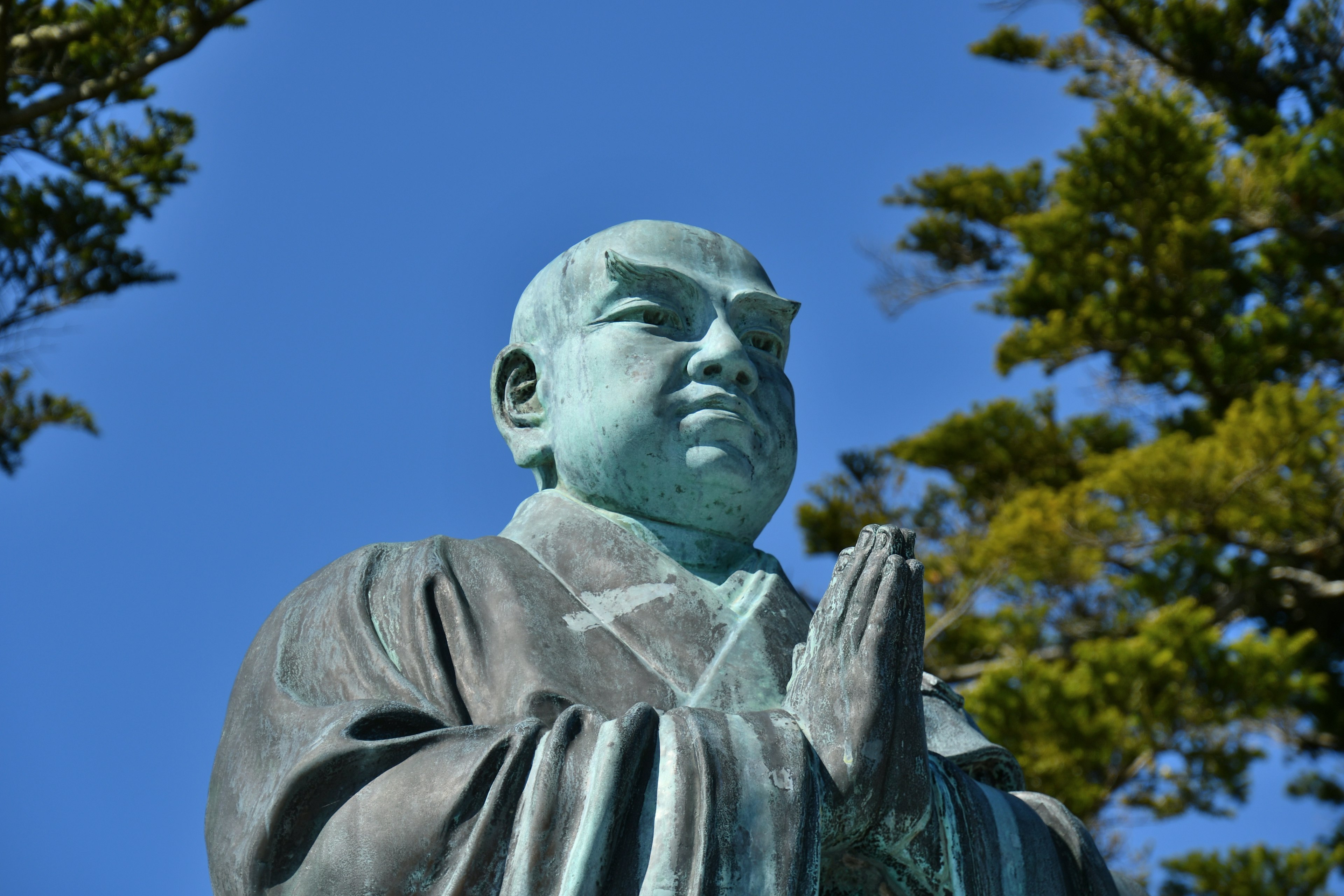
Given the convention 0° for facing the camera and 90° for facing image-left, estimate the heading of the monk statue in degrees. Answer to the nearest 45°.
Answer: approximately 315°

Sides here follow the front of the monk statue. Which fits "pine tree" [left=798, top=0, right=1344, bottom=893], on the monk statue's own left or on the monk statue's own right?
on the monk statue's own left
